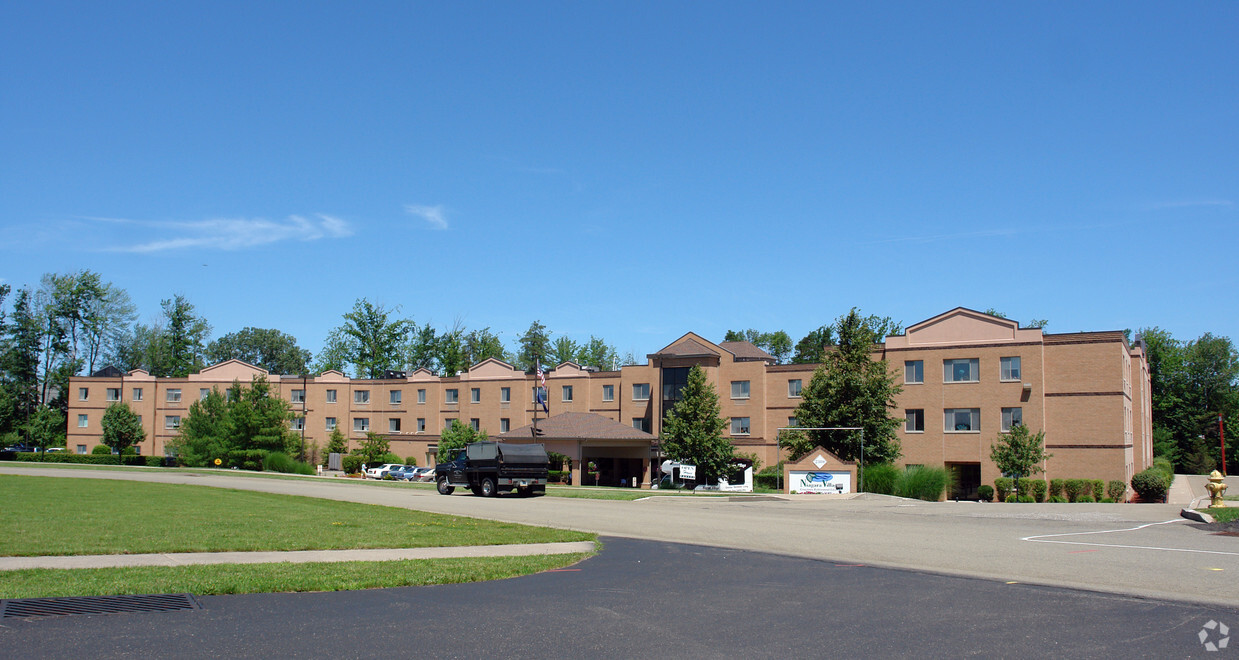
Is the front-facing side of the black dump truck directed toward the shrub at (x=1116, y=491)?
no

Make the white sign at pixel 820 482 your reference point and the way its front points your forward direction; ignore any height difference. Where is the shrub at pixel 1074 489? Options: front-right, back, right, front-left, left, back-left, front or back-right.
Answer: back-left

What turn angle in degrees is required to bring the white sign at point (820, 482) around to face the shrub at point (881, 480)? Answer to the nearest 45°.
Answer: approximately 135° to its left

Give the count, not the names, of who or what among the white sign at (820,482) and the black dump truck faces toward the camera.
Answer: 1

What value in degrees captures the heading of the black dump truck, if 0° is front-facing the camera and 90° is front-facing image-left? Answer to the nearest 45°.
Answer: approximately 135°

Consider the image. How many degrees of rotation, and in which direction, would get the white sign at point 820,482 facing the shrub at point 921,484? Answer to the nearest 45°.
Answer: approximately 135° to its left

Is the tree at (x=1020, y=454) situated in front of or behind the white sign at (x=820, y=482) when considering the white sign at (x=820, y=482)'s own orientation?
behind

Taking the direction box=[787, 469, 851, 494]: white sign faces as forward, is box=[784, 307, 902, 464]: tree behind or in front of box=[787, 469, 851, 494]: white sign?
behind

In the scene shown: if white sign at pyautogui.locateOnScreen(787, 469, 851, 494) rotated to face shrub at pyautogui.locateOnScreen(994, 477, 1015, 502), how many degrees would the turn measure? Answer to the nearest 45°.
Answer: approximately 135° to its left

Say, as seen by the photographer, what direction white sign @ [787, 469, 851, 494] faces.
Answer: facing the viewer

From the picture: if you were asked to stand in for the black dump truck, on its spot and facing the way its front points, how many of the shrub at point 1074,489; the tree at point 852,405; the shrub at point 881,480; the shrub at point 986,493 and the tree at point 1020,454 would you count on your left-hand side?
0

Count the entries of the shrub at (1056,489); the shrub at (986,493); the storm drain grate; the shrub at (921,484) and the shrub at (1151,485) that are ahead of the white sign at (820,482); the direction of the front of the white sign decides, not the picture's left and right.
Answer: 1
